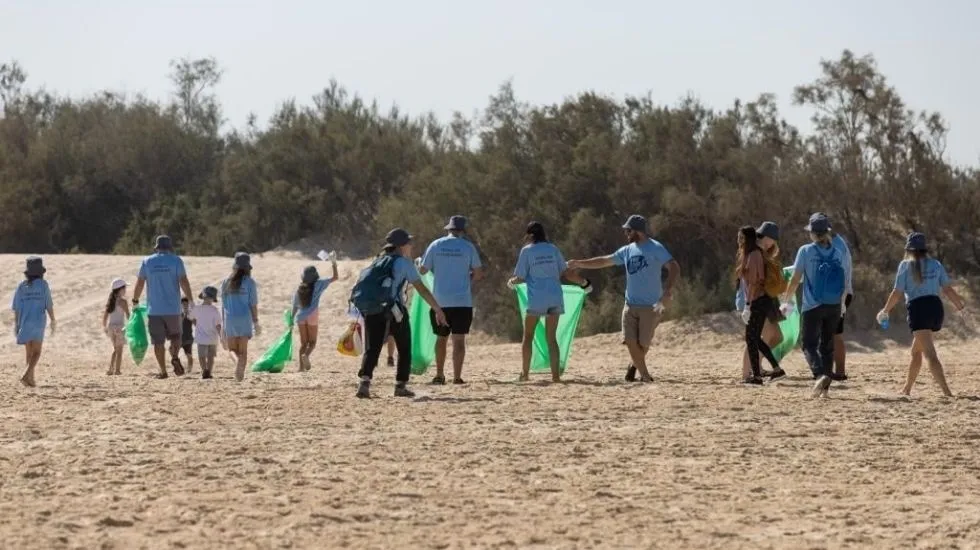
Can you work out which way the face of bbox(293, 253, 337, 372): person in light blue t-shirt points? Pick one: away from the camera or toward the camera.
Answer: away from the camera

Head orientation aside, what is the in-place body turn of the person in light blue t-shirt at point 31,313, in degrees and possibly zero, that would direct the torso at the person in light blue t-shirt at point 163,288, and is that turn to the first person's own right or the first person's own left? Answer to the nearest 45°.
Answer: approximately 90° to the first person's own right

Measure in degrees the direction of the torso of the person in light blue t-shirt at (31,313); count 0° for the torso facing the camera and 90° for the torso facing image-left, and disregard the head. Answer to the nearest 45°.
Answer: approximately 180°

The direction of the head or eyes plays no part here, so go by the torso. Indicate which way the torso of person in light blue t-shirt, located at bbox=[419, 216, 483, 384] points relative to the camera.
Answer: away from the camera

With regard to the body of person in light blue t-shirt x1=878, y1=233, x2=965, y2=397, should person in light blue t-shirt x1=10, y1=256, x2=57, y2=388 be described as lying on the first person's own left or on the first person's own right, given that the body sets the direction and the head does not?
on the first person's own left

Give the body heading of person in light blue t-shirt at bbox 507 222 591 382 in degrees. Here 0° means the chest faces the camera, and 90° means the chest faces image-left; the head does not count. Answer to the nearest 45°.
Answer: approximately 180°

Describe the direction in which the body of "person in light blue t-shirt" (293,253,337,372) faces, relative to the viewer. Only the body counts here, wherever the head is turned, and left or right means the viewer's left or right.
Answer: facing away from the viewer

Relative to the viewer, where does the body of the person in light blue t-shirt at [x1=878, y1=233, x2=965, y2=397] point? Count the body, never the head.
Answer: away from the camera

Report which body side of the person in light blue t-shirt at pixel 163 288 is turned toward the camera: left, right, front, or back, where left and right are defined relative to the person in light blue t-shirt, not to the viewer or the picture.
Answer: back

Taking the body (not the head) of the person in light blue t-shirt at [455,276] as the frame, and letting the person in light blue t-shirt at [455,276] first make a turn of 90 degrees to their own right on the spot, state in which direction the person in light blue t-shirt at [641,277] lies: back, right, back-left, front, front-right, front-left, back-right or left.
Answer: front

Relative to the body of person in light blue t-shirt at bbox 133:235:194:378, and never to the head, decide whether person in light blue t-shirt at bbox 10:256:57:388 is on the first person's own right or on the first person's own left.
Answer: on the first person's own left

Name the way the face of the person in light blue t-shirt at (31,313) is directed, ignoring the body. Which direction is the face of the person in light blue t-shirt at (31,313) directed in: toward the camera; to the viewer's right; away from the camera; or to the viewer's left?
away from the camera
